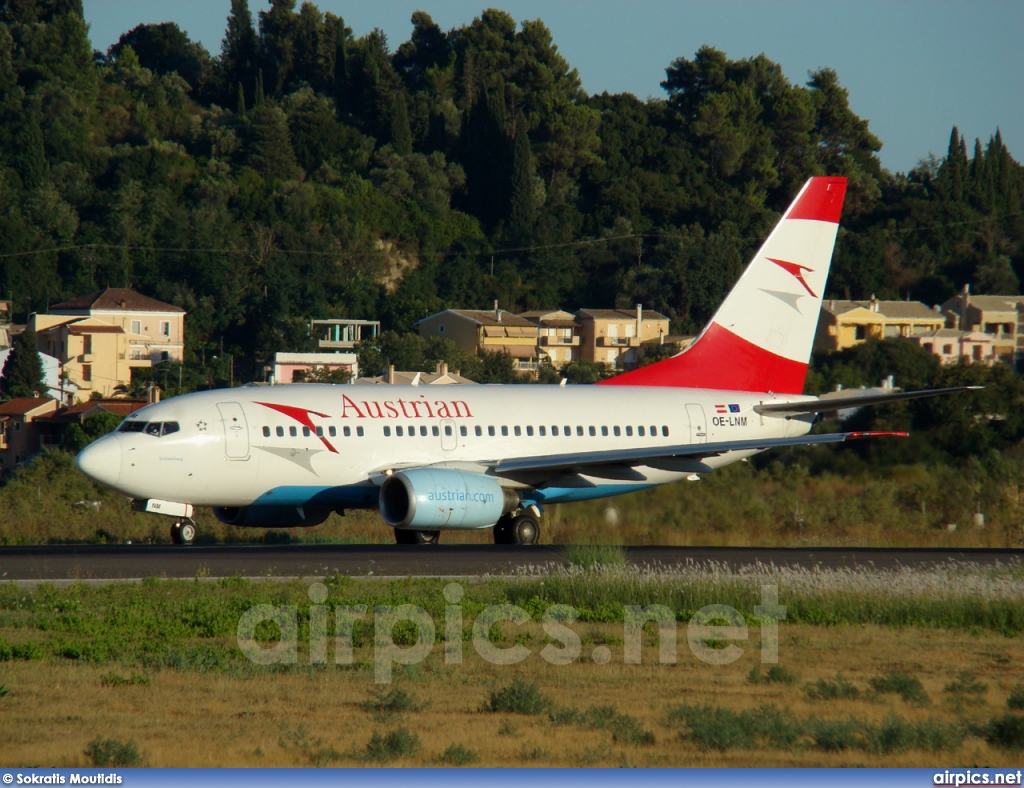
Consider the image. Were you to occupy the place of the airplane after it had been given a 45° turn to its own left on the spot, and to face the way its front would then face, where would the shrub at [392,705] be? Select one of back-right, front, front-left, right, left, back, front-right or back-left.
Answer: front

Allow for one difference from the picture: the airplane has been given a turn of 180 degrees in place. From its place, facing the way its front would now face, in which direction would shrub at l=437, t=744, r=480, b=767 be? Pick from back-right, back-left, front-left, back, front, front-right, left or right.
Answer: back-right

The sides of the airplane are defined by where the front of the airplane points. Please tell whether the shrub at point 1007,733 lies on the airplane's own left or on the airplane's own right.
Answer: on the airplane's own left

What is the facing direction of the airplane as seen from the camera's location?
facing the viewer and to the left of the viewer

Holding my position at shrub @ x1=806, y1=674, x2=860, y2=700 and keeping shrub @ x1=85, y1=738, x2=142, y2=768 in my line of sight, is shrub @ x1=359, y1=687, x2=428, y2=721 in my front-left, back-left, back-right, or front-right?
front-right

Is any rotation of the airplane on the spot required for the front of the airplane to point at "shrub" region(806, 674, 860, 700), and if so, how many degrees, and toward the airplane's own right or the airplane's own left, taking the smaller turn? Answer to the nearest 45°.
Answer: approximately 45° to the airplane's own left

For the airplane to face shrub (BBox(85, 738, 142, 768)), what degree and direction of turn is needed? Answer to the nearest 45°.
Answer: approximately 45° to its left

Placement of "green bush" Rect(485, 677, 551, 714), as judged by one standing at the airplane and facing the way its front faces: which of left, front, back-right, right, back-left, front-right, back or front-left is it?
front-left

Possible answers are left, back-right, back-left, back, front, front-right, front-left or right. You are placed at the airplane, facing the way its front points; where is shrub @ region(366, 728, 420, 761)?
front-left

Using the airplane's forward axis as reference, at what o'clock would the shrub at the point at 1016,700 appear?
The shrub is roughly at 10 o'clock from the airplane.
